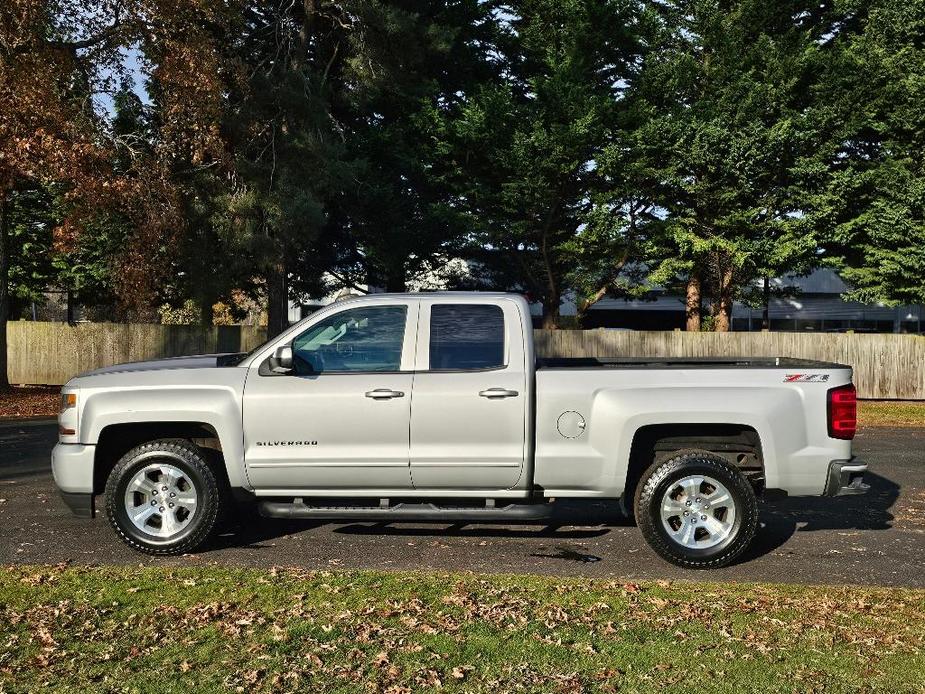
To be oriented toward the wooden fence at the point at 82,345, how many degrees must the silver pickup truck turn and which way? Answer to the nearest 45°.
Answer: approximately 45° to its right

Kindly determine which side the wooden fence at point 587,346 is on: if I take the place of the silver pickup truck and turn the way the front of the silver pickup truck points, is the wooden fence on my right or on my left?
on my right

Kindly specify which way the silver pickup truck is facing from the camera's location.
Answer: facing to the left of the viewer

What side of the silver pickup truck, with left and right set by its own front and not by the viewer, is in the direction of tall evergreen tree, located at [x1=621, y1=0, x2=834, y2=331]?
right

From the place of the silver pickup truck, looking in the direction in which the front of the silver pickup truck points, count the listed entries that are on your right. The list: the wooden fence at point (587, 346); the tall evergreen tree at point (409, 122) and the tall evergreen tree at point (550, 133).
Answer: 3

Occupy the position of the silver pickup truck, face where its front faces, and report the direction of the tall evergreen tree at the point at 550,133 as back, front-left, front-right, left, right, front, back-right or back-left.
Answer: right

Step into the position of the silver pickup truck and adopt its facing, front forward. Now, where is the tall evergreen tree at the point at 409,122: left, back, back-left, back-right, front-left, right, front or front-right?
right

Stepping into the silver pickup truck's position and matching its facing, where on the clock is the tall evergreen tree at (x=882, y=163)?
The tall evergreen tree is roughly at 4 o'clock from the silver pickup truck.

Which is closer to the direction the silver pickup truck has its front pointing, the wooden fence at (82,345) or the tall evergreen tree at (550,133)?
the wooden fence
